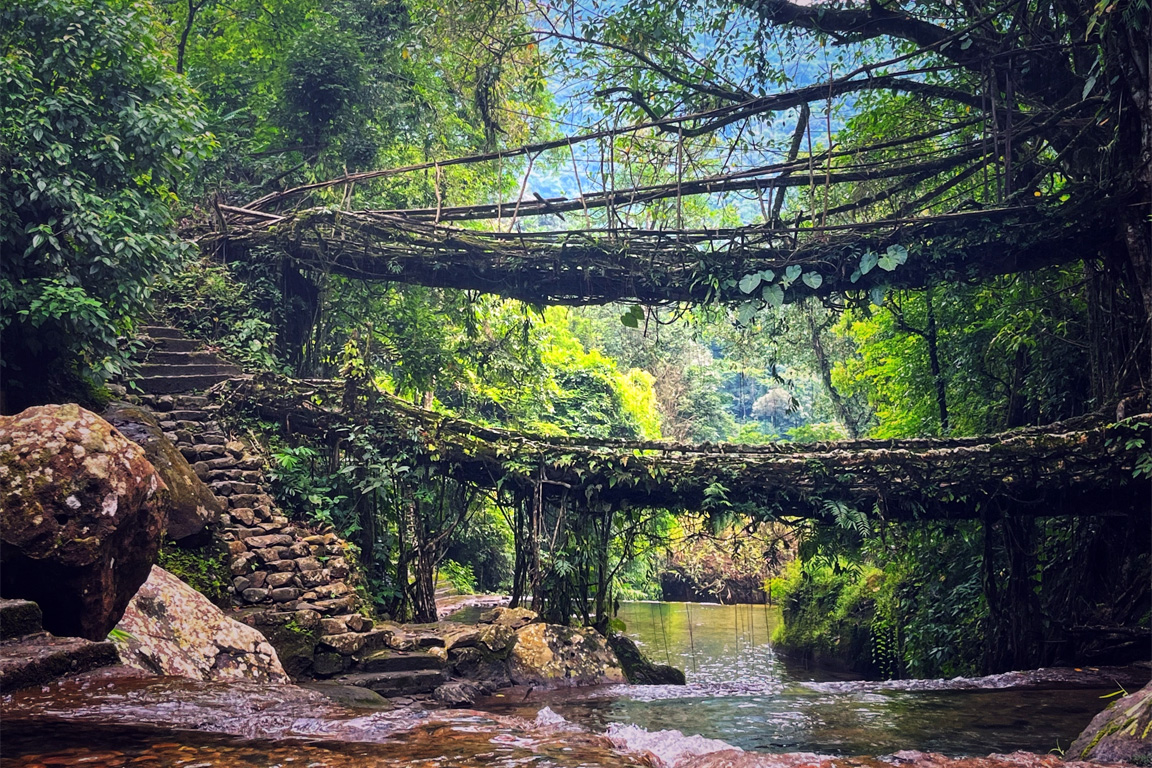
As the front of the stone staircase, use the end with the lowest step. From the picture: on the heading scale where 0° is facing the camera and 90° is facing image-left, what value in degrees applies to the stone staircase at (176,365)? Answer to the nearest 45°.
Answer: approximately 0°

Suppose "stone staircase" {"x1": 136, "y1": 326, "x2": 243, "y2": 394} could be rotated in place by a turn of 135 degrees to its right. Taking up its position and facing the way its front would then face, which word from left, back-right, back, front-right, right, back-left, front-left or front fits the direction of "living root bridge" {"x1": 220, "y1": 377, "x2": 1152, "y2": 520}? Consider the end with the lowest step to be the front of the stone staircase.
back

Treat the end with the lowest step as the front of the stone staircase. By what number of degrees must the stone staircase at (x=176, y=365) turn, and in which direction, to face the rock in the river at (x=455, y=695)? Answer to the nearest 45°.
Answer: approximately 45° to its left

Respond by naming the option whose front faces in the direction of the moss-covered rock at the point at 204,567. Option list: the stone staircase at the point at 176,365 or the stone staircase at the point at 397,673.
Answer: the stone staircase at the point at 176,365

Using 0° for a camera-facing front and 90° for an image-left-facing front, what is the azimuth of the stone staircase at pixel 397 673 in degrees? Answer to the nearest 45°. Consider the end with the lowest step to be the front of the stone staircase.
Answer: approximately 0°

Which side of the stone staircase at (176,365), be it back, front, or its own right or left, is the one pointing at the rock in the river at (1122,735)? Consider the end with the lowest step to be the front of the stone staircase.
front

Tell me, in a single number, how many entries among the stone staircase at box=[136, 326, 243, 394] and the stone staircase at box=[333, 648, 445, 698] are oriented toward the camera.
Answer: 2

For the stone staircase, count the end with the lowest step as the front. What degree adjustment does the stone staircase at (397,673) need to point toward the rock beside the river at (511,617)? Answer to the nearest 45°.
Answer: approximately 135° to its left

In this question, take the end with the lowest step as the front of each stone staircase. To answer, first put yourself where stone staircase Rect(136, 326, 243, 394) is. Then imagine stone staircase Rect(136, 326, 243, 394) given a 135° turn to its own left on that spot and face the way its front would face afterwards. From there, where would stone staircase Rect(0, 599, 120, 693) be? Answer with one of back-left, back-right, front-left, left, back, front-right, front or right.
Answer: back-right

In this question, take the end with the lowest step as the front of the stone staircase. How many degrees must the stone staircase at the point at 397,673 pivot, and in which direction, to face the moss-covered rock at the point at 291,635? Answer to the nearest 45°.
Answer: approximately 90° to its right
